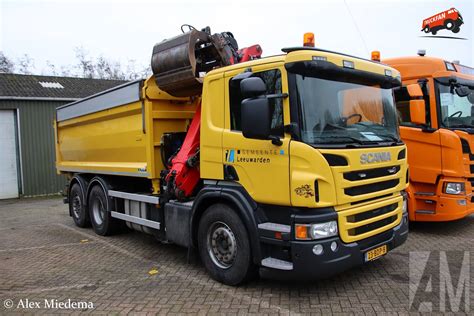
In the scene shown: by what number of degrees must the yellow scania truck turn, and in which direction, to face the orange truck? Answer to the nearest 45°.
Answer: approximately 90° to its left

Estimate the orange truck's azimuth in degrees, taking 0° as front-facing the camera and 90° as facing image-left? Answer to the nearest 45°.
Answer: approximately 315°
